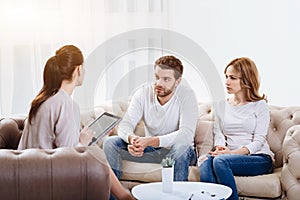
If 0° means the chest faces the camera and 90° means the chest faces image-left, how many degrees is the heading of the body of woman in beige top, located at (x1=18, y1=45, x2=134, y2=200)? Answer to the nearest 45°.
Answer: approximately 225°

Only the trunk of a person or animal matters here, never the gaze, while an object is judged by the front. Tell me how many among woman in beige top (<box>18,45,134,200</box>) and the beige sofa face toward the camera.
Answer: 1

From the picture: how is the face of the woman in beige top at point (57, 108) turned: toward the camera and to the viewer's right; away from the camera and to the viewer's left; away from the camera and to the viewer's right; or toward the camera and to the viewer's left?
away from the camera and to the viewer's right

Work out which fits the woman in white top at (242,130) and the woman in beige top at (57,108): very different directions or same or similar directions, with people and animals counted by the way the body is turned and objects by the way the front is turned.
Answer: very different directions

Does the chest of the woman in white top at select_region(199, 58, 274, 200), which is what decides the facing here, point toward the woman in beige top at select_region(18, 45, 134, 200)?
yes

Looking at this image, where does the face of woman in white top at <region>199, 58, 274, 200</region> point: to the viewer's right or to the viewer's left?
to the viewer's left

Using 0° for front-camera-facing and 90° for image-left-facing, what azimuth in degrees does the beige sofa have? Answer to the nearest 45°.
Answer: approximately 0°

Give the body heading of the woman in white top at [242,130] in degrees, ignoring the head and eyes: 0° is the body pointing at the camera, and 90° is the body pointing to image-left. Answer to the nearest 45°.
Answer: approximately 45°

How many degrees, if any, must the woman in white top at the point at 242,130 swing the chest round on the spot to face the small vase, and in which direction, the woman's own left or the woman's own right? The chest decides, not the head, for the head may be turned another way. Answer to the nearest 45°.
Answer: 0° — they already face it
